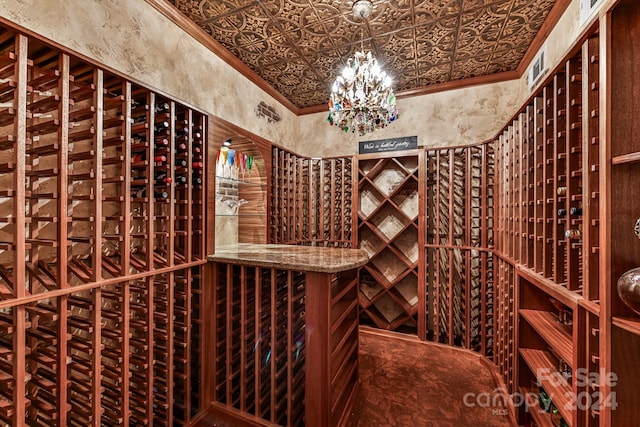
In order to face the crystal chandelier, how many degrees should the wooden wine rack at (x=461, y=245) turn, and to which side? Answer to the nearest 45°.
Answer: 0° — it already faces it

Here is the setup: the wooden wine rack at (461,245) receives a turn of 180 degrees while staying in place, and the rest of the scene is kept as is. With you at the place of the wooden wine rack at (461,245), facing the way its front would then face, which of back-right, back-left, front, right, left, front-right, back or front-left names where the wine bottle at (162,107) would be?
back

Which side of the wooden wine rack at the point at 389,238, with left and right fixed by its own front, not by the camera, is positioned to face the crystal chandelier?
front

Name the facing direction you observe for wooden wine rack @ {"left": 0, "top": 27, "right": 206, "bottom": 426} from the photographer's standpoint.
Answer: facing the viewer and to the right of the viewer

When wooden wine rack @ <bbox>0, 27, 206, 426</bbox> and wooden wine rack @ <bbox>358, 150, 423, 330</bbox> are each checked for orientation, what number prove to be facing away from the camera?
0

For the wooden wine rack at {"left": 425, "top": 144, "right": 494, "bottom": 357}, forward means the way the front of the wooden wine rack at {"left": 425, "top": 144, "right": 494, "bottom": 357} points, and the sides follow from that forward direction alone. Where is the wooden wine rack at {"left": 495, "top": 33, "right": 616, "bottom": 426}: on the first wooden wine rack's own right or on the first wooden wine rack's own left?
on the first wooden wine rack's own left

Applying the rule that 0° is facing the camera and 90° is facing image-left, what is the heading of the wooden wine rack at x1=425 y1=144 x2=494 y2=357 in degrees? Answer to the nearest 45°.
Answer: approximately 45°

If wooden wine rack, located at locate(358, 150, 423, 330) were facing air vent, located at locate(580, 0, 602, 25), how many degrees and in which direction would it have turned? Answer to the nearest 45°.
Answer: approximately 45° to its left

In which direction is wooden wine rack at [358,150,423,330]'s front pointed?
toward the camera

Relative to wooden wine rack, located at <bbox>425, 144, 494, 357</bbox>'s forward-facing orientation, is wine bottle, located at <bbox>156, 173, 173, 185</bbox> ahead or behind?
ahead
